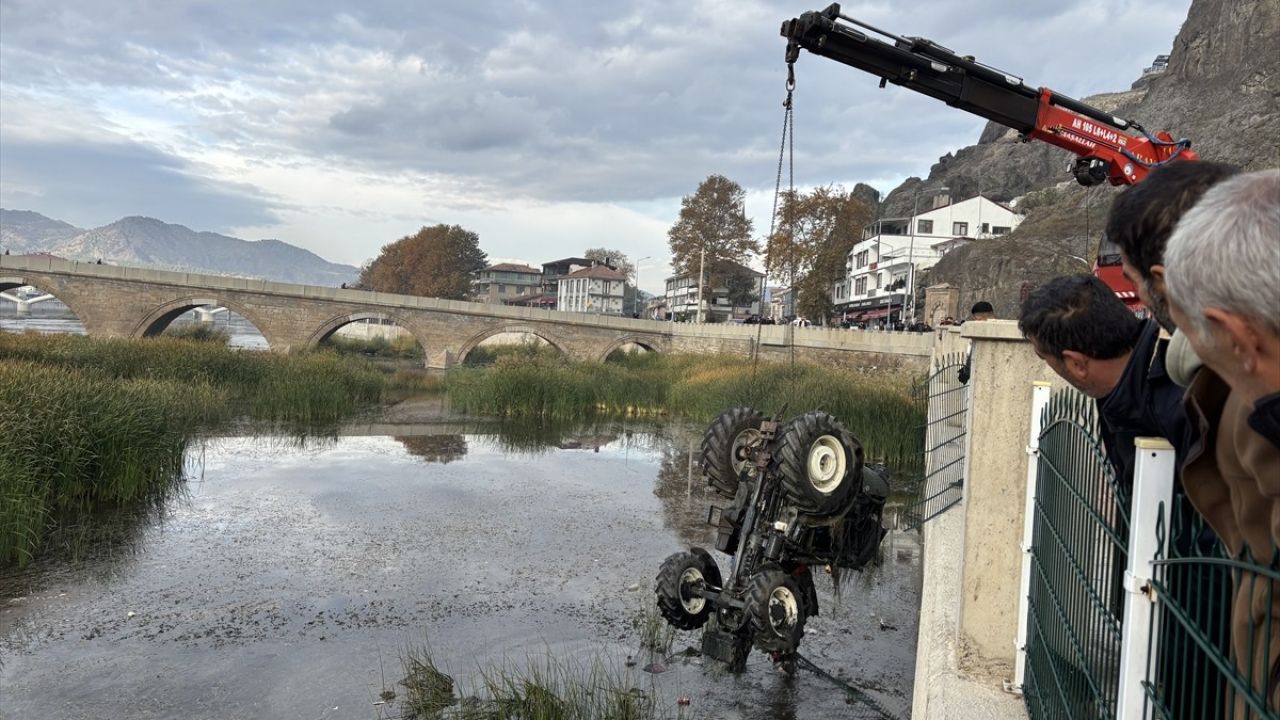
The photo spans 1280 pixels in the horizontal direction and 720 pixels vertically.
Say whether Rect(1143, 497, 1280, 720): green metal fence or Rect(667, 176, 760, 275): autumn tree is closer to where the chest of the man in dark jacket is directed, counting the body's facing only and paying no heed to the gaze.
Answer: the autumn tree

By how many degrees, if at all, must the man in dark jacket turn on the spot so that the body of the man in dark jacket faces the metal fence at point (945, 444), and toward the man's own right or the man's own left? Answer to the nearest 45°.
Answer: approximately 90° to the man's own right

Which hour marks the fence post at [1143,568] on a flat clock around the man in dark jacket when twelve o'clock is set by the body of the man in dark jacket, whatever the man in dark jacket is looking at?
The fence post is roughly at 9 o'clock from the man in dark jacket.

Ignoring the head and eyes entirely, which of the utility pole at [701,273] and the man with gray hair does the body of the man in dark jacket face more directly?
the utility pole

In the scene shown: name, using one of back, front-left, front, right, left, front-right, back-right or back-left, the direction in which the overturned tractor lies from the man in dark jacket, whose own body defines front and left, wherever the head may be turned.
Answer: front-right

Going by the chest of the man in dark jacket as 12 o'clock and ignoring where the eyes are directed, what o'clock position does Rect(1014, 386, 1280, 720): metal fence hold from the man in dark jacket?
The metal fence is roughly at 9 o'clock from the man in dark jacket.

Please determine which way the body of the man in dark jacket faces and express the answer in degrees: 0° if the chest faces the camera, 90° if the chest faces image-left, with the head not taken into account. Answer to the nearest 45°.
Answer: approximately 90°

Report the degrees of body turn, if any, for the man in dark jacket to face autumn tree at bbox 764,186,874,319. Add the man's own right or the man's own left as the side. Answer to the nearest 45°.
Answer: approximately 90° to the man's own right

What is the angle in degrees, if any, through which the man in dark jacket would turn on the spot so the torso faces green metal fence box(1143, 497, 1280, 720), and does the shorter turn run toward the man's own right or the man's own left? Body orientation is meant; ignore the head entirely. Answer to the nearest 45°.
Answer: approximately 90° to the man's own left

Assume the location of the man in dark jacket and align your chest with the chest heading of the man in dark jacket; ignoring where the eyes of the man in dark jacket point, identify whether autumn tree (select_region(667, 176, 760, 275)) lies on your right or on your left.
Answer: on your right

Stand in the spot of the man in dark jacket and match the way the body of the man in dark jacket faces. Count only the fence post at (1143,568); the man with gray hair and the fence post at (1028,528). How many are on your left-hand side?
2

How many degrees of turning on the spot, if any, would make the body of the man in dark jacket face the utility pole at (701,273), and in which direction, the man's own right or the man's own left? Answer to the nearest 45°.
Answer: approximately 45° to the man's own right
